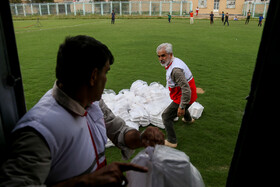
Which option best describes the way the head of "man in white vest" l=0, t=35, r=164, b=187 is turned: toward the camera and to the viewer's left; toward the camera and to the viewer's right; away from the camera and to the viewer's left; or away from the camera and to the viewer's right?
away from the camera and to the viewer's right

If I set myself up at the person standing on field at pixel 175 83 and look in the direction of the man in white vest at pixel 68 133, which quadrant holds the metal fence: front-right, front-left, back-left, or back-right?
back-right

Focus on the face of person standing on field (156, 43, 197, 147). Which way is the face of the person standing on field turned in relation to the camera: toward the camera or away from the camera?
toward the camera

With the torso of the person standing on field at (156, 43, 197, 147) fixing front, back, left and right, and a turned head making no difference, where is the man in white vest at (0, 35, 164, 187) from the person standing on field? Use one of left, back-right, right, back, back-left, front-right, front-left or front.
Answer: front-left

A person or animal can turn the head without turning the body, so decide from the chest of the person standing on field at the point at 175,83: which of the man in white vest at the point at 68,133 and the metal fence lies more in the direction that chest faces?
the man in white vest

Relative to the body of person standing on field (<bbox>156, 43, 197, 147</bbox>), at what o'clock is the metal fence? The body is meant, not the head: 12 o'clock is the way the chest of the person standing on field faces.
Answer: The metal fence is roughly at 4 o'clock from the person standing on field.

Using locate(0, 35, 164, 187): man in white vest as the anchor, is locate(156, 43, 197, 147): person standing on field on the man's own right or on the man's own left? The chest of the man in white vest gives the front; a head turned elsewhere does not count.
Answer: on the man's own left

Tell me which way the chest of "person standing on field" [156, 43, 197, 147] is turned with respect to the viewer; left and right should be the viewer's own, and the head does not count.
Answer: facing the viewer and to the left of the viewer

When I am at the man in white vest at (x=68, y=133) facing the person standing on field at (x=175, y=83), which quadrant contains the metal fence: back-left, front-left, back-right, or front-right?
front-left
